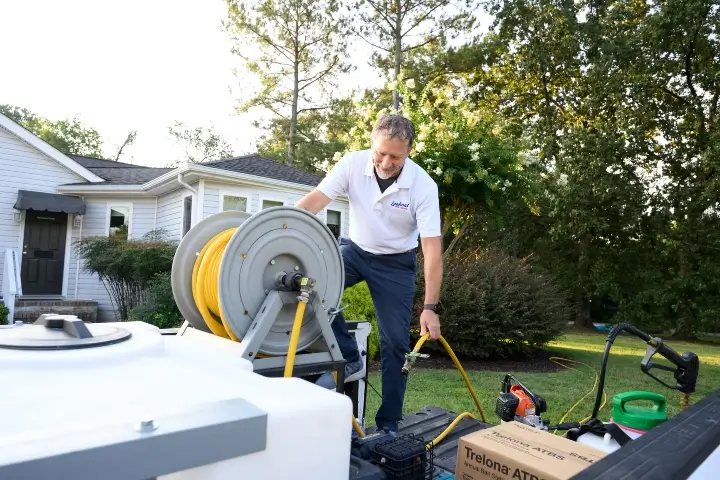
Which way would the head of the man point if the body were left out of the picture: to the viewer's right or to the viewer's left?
to the viewer's left

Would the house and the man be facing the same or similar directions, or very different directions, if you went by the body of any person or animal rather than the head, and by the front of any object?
same or similar directions

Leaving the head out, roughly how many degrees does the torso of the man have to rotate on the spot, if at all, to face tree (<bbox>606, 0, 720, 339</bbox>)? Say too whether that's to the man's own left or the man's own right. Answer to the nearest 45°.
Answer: approximately 135° to the man's own left

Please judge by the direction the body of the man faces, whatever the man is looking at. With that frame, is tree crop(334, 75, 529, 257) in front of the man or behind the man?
behind

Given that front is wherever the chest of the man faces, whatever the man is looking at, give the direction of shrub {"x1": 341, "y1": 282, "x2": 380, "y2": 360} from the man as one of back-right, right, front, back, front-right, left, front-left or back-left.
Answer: back

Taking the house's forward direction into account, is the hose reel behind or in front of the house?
in front

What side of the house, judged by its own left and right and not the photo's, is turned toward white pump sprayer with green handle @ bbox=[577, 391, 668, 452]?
front

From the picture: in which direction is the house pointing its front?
toward the camera

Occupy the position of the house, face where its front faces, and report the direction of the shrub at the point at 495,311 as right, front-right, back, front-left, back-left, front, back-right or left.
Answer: front-left

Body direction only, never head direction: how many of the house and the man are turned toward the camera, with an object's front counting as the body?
2

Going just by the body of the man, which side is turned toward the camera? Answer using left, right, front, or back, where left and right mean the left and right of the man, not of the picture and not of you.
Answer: front

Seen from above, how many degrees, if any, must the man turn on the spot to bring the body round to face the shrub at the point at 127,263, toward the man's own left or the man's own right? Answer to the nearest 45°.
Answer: approximately 135° to the man's own right

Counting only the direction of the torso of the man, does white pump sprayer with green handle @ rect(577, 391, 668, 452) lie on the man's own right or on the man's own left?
on the man's own left

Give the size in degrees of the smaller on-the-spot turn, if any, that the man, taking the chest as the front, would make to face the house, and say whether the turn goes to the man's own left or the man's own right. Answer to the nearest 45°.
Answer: approximately 135° to the man's own right

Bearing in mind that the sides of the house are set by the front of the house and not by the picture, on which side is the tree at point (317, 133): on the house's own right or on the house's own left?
on the house's own left

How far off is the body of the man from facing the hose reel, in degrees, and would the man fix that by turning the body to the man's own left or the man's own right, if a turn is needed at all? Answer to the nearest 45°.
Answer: approximately 45° to the man's own right

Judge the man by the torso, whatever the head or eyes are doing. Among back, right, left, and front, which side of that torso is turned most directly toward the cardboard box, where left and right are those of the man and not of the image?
front
